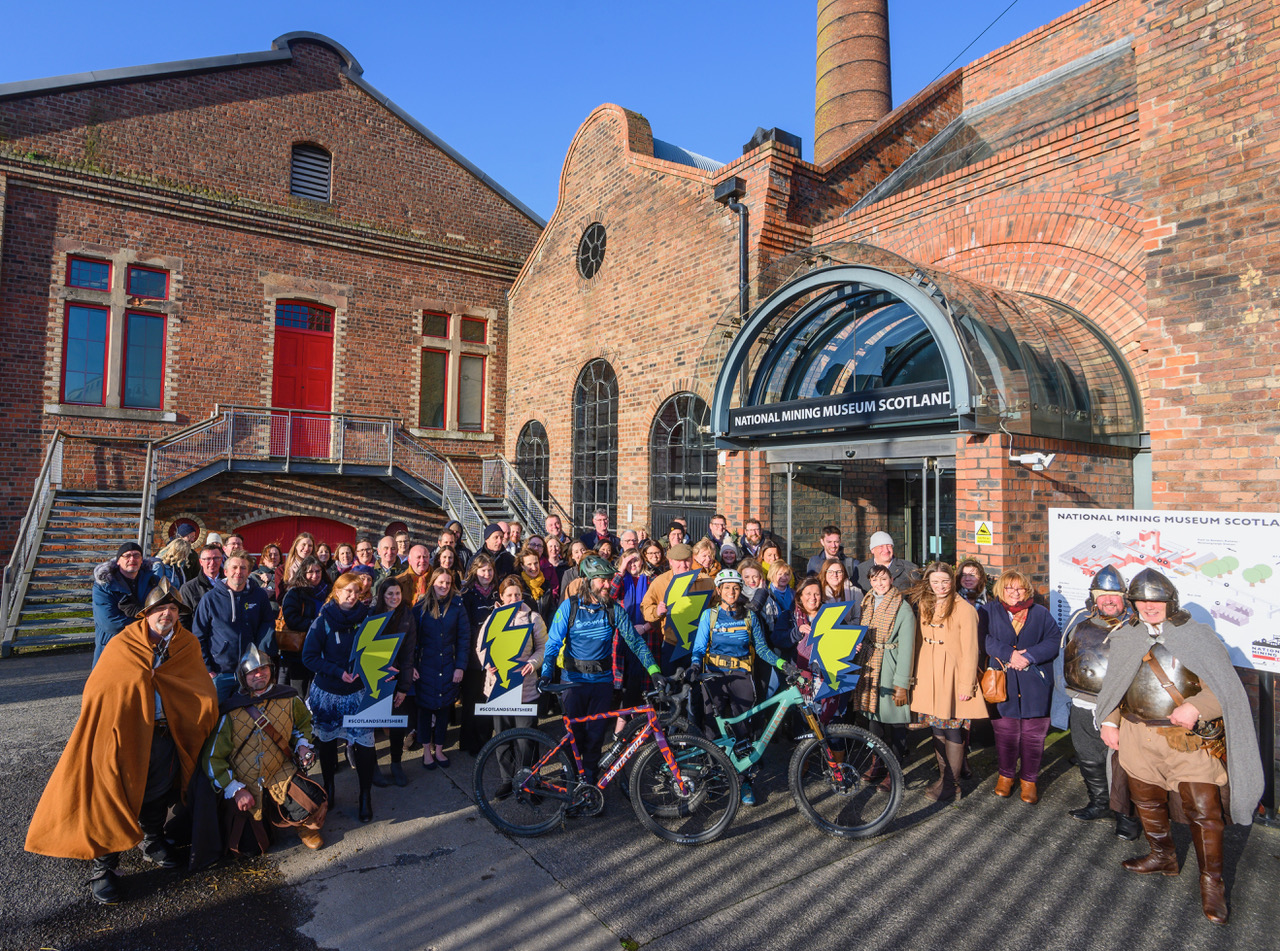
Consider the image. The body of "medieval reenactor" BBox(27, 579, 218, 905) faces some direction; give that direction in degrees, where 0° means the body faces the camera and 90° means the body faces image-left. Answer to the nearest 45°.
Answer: approximately 315°

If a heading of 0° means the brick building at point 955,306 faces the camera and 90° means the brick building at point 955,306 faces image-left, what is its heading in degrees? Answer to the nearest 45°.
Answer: approximately 45°

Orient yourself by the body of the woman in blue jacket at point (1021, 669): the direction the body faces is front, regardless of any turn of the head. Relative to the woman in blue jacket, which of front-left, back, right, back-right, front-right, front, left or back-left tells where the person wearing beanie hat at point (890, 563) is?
back-right

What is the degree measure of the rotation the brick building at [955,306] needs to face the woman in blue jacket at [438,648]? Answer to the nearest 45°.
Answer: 0° — it already faces them

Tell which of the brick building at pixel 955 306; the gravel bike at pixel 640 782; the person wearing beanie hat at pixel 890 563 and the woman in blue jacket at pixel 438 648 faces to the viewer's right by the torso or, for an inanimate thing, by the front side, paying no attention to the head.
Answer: the gravel bike

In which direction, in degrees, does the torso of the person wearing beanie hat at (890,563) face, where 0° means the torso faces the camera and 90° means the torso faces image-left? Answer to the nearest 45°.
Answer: approximately 0°

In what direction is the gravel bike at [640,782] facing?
to the viewer's right

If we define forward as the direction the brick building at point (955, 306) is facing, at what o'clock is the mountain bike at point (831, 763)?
The mountain bike is roughly at 11 o'clock from the brick building.

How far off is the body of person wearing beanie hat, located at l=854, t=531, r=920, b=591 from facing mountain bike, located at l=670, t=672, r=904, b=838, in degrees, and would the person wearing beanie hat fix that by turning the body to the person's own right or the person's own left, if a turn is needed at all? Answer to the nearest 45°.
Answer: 0° — they already face it

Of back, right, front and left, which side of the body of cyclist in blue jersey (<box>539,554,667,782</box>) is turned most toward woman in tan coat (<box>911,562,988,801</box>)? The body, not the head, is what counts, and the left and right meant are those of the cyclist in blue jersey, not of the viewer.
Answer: left

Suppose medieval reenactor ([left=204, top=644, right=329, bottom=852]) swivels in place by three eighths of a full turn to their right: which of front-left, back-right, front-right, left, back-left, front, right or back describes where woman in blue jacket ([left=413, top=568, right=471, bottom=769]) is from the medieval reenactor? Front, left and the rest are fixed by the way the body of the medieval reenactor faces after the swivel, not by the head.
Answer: right

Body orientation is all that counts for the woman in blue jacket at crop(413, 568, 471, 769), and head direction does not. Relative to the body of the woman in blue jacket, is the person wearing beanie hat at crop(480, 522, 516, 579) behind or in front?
behind
